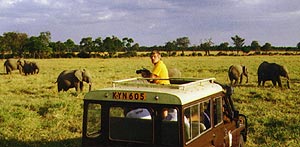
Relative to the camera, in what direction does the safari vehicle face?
facing away from the viewer and to the right of the viewer

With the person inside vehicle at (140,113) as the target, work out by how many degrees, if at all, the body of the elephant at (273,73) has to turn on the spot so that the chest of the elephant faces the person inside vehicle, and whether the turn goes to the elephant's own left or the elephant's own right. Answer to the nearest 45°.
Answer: approximately 90° to the elephant's own right

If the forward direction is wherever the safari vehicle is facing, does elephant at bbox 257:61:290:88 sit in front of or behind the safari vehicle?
in front

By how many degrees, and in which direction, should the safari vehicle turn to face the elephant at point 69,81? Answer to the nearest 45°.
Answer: approximately 45° to its left

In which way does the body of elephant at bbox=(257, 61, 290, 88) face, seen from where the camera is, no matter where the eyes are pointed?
to the viewer's right
